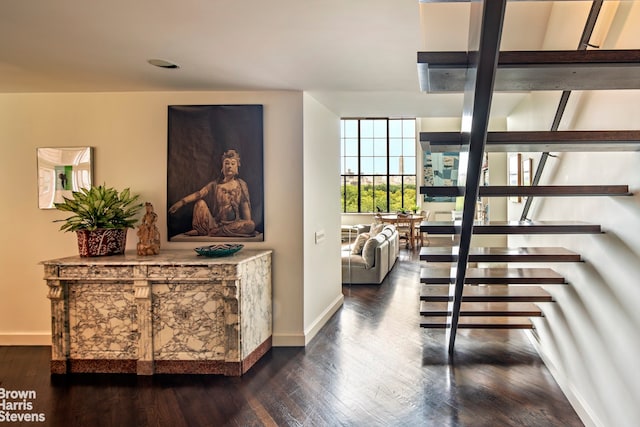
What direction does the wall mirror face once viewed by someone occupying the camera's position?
facing the viewer

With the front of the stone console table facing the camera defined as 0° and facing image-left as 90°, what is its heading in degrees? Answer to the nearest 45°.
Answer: approximately 0°

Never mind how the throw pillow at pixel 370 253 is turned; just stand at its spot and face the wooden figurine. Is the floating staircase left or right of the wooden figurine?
left

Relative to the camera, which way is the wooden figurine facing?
toward the camera

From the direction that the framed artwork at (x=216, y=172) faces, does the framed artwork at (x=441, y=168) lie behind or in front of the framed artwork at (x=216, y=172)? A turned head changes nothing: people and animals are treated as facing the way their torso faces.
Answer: behind

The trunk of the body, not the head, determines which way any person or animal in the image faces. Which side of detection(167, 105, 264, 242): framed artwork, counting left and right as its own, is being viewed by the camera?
front

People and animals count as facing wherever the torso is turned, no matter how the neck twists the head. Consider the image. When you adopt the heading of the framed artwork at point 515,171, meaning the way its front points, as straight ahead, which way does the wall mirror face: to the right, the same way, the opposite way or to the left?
to the left

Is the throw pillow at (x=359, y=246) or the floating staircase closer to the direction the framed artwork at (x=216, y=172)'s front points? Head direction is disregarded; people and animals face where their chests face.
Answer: the floating staircase

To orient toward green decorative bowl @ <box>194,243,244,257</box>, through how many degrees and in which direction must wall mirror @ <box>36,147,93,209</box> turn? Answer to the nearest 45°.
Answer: approximately 45° to its left

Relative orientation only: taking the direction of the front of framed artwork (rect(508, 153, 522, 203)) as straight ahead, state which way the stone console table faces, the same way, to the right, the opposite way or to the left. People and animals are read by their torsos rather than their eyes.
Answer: to the left
